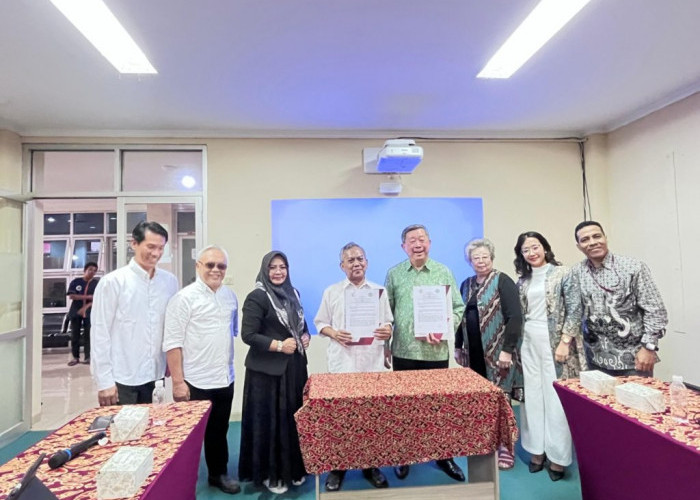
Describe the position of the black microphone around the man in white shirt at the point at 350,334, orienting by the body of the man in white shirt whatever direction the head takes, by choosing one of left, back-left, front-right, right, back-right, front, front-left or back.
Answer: front-right

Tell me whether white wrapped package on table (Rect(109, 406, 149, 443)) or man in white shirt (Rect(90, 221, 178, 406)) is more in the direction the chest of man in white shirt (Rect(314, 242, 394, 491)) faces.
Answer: the white wrapped package on table

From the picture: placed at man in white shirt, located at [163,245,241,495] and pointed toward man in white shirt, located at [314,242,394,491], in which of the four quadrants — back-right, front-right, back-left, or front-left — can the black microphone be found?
back-right

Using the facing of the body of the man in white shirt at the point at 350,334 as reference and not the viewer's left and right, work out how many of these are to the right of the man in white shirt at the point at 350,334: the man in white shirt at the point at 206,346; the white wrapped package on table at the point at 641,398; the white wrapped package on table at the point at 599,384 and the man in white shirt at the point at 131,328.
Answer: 2

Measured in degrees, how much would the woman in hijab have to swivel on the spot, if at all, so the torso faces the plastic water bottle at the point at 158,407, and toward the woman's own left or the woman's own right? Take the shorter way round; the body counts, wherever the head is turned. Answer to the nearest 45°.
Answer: approximately 90° to the woman's own right

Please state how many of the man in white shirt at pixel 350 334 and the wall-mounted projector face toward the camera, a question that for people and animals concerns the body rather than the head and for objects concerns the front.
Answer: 2

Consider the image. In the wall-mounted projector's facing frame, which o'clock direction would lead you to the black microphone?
The black microphone is roughly at 1 o'clock from the wall-mounted projector.

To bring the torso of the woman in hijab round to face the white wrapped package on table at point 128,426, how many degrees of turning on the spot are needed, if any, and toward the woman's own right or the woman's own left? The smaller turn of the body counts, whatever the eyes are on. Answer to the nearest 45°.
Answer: approximately 90° to the woman's own right

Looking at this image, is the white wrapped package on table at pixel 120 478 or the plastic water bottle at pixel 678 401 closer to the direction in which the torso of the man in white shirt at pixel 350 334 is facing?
the white wrapped package on table

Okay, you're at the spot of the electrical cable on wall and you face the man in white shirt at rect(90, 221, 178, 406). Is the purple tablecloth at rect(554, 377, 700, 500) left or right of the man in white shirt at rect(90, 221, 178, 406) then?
left
